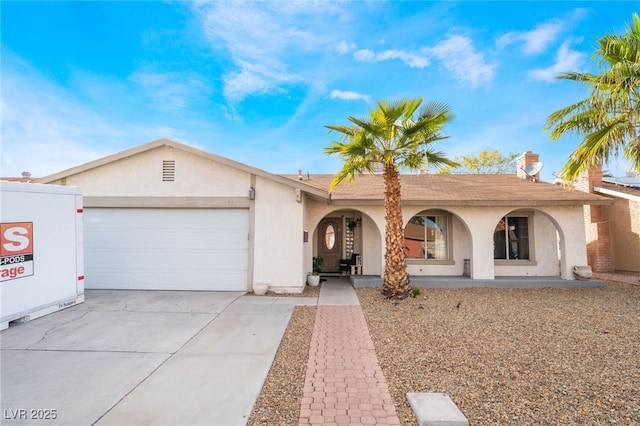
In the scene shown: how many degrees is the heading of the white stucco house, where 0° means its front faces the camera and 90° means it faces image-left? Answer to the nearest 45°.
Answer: approximately 0°

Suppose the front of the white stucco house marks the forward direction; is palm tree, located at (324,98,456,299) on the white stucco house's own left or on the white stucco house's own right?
on the white stucco house's own left

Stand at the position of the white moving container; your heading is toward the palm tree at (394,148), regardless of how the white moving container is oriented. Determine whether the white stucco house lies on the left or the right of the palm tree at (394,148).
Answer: left

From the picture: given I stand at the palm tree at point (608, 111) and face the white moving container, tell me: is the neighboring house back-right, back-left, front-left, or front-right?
back-right

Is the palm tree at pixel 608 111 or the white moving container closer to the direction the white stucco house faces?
the white moving container

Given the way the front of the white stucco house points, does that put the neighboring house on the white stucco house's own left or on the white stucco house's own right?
on the white stucco house's own left

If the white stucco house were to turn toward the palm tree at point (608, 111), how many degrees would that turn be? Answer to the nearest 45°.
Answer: approximately 90° to its left

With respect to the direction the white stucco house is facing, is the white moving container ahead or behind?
ahead

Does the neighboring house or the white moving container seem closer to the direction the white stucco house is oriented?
the white moving container
